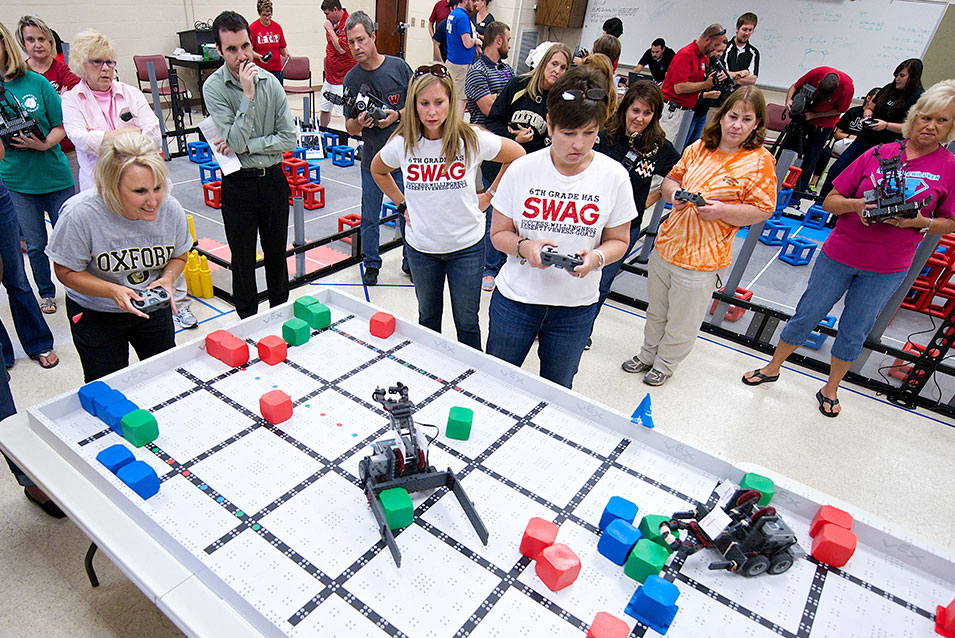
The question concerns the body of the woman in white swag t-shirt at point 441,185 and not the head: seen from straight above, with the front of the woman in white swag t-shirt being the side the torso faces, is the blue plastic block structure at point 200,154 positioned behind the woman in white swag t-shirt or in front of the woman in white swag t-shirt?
behind

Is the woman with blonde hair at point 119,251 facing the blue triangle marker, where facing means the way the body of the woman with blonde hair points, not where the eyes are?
yes

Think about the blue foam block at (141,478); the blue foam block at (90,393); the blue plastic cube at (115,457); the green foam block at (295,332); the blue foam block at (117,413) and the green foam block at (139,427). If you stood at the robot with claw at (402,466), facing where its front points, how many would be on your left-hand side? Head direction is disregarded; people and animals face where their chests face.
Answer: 0

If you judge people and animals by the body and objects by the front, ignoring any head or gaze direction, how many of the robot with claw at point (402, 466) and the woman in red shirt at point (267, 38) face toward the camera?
2

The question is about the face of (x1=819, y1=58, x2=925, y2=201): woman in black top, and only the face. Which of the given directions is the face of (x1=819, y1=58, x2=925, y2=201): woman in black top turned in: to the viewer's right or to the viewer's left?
to the viewer's left

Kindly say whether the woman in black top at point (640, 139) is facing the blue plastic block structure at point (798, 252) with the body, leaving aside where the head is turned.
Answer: no

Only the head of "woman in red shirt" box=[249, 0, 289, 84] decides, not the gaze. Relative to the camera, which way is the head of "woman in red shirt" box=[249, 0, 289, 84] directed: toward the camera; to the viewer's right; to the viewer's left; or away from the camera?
toward the camera

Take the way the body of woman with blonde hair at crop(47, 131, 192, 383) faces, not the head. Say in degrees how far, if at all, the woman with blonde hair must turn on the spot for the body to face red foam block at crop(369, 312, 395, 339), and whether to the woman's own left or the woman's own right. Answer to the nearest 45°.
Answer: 0° — they already face it

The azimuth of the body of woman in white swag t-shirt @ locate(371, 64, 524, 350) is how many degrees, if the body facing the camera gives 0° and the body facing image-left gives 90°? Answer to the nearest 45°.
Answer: approximately 0°

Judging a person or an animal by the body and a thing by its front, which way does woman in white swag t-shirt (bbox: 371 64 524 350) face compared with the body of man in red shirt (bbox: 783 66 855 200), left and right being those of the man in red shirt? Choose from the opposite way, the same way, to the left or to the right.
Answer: to the left

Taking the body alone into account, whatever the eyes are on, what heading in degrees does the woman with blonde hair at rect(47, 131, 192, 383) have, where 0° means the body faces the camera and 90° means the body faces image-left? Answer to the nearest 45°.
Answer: approximately 315°

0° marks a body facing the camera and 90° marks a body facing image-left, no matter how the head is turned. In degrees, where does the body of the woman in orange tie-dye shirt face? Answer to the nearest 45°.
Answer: approximately 45°

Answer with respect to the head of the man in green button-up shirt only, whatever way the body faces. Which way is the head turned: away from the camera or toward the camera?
toward the camera

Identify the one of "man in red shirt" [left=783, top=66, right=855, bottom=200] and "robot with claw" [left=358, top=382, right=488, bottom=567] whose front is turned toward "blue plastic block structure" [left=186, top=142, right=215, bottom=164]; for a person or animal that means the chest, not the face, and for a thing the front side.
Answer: the man in red shirt

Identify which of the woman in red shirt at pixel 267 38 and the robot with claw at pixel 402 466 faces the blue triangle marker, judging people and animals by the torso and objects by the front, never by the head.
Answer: the woman in red shirt

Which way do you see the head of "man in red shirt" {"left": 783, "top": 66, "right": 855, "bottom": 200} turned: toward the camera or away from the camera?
toward the camera

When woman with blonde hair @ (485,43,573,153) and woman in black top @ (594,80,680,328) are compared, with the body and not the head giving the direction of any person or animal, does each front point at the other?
no

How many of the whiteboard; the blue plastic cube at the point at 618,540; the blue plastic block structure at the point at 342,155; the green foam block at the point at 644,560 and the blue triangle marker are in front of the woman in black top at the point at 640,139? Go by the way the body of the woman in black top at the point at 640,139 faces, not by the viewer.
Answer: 3

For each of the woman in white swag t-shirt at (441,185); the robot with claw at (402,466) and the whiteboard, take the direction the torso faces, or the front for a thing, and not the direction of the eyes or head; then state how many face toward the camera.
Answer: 3

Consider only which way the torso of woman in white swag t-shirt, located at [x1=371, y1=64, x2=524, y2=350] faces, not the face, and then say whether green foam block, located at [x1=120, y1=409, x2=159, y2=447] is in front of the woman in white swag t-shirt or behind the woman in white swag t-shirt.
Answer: in front

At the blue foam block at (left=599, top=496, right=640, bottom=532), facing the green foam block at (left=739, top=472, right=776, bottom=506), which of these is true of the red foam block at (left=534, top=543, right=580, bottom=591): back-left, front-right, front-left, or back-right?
back-right

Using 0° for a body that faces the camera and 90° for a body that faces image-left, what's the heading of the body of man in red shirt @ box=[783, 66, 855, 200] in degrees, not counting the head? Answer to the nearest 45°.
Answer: approximately 45°
